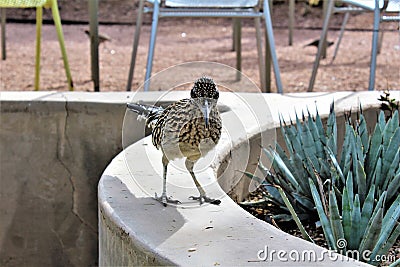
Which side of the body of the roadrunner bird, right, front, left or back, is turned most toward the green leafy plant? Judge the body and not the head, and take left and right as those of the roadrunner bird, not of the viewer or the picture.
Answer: left

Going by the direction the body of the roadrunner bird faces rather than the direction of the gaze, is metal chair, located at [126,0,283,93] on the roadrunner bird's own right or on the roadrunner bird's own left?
on the roadrunner bird's own left

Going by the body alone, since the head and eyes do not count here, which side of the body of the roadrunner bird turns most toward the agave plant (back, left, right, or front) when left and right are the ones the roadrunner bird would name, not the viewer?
left

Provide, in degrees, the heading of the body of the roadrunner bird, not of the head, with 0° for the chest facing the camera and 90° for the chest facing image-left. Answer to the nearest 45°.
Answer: approximately 315°
